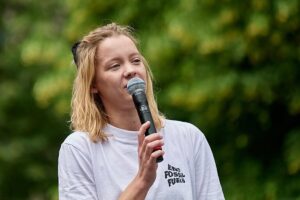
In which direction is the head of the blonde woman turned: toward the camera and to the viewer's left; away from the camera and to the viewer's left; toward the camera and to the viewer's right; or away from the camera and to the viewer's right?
toward the camera and to the viewer's right
